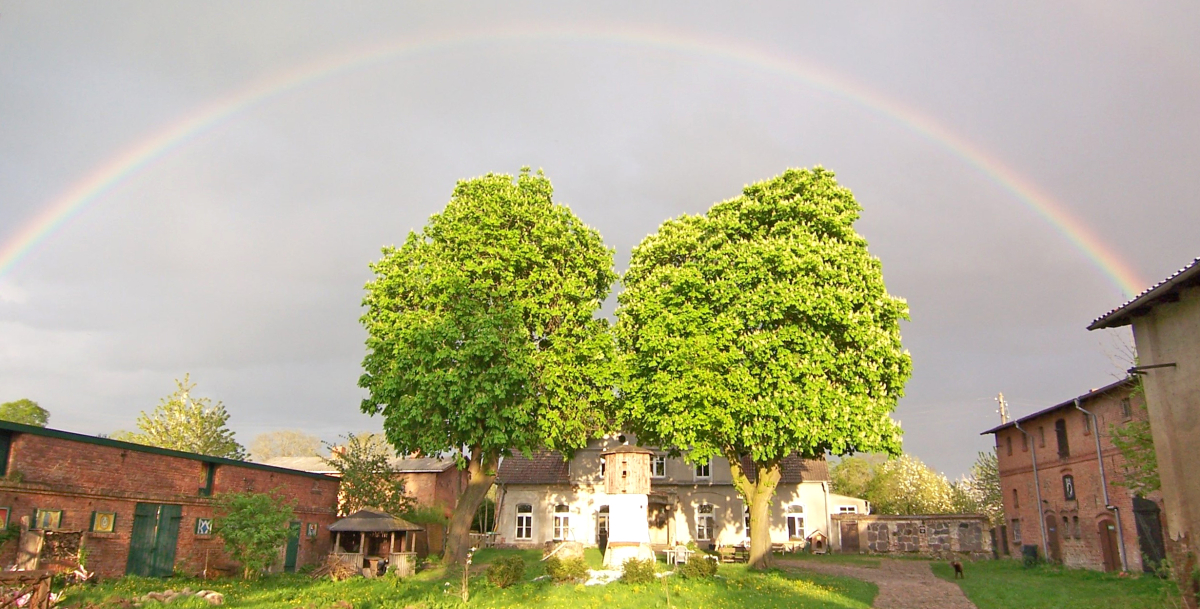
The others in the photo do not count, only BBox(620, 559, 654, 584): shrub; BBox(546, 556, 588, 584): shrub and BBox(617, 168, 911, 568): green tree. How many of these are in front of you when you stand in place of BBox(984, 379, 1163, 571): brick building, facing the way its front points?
3

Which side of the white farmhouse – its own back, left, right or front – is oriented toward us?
front

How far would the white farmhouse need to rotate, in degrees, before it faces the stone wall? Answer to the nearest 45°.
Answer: approximately 90° to its left

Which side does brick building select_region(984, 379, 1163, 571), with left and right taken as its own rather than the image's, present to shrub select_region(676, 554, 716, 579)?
front

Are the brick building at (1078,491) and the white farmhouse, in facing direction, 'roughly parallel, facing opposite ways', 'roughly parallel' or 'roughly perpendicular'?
roughly perpendicular

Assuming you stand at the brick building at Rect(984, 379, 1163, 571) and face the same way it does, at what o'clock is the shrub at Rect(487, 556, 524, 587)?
The shrub is roughly at 12 o'clock from the brick building.

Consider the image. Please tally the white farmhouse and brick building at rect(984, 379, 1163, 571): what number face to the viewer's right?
0

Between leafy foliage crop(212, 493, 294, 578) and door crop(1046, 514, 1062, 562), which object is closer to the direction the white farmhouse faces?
the leafy foliage

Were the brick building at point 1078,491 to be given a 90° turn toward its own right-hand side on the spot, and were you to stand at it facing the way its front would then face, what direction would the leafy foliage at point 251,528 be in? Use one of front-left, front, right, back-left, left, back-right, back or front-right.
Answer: left

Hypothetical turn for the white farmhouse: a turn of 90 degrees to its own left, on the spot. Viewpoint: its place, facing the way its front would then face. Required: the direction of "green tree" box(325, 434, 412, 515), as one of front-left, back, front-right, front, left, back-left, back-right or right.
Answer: back-right

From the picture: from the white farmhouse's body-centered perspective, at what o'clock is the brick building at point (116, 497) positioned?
The brick building is roughly at 1 o'clock from the white farmhouse.

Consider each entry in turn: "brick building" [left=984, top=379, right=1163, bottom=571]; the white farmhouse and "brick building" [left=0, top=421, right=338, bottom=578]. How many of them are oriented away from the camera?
0

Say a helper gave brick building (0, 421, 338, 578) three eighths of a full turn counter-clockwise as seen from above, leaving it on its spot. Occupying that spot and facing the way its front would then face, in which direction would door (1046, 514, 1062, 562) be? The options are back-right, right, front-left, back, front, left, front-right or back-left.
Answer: right

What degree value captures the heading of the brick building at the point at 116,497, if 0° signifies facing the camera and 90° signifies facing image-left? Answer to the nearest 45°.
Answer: approximately 315°

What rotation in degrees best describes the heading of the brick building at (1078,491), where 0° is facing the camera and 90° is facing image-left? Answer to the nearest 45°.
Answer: approximately 45°

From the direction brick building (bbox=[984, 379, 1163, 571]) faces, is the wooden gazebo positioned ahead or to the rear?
ahead

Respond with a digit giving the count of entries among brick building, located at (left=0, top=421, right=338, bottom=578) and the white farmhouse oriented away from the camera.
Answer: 0
